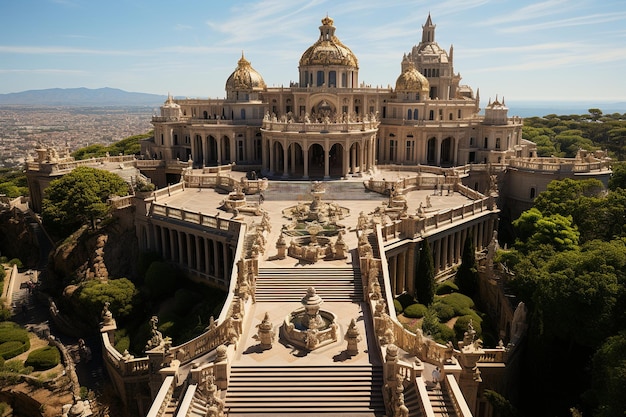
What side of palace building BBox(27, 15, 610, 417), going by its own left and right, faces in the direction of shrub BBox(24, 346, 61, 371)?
right

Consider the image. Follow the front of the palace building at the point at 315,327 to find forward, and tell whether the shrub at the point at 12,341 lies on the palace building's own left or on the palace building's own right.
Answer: on the palace building's own right

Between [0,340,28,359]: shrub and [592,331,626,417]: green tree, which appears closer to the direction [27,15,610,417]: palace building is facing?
the green tree

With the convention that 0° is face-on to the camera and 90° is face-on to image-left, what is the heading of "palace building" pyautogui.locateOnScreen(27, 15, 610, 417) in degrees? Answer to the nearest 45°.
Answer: approximately 0°

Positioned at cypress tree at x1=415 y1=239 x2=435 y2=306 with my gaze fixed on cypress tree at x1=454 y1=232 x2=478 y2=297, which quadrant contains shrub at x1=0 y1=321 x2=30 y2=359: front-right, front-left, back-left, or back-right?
back-left

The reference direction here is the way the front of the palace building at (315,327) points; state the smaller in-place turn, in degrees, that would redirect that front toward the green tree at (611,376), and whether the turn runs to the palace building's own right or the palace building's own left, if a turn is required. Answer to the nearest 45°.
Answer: approximately 45° to the palace building's own left

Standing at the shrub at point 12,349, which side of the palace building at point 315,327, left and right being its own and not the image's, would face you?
right

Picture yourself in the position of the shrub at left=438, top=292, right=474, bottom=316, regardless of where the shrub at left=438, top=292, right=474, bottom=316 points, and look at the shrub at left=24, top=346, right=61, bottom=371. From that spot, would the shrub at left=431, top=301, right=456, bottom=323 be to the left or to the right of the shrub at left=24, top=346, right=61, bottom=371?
left

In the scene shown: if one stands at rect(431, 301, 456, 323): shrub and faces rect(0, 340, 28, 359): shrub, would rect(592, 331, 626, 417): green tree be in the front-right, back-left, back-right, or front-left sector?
back-left
